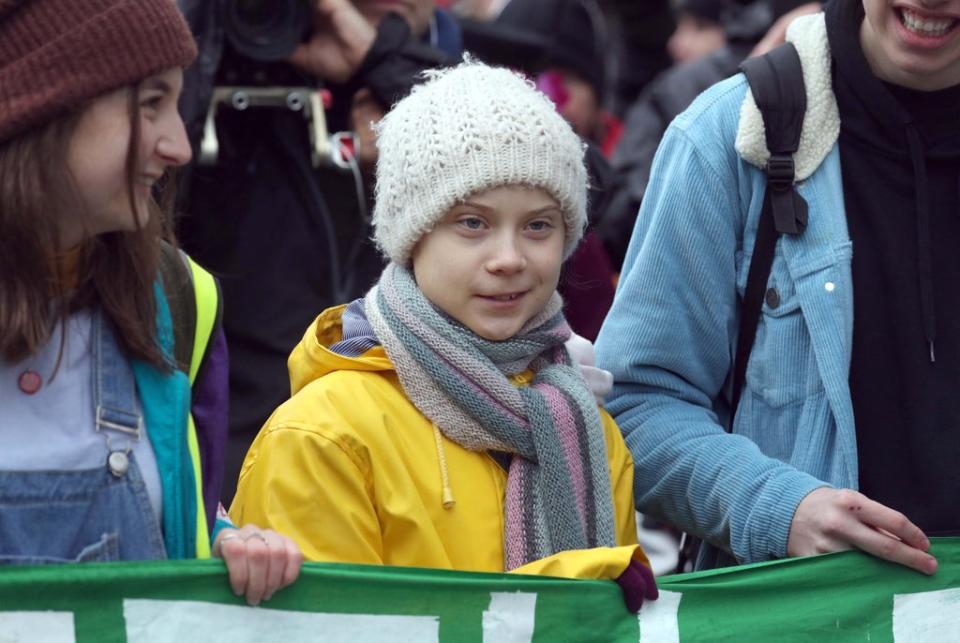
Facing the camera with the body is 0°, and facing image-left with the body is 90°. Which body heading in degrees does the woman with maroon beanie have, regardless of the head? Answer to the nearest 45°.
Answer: approximately 0°

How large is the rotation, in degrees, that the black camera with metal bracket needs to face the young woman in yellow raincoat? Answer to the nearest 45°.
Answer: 0° — it already faces them

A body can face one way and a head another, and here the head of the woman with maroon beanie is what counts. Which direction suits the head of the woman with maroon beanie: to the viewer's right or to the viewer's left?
to the viewer's right

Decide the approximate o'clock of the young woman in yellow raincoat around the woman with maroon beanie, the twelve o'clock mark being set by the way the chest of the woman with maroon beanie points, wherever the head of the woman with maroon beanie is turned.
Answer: The young woman in yellow raincoat is roughly at 8 o'clock from the woman with maroon beanie.

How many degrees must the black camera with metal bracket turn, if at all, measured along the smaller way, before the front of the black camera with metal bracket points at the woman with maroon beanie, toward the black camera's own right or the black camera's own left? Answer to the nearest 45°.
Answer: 0° — it already faces them

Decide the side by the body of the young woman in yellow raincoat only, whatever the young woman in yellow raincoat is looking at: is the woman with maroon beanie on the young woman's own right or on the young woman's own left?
on the young woman's own right

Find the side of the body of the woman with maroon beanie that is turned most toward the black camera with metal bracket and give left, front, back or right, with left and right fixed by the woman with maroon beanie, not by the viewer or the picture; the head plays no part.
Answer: back
